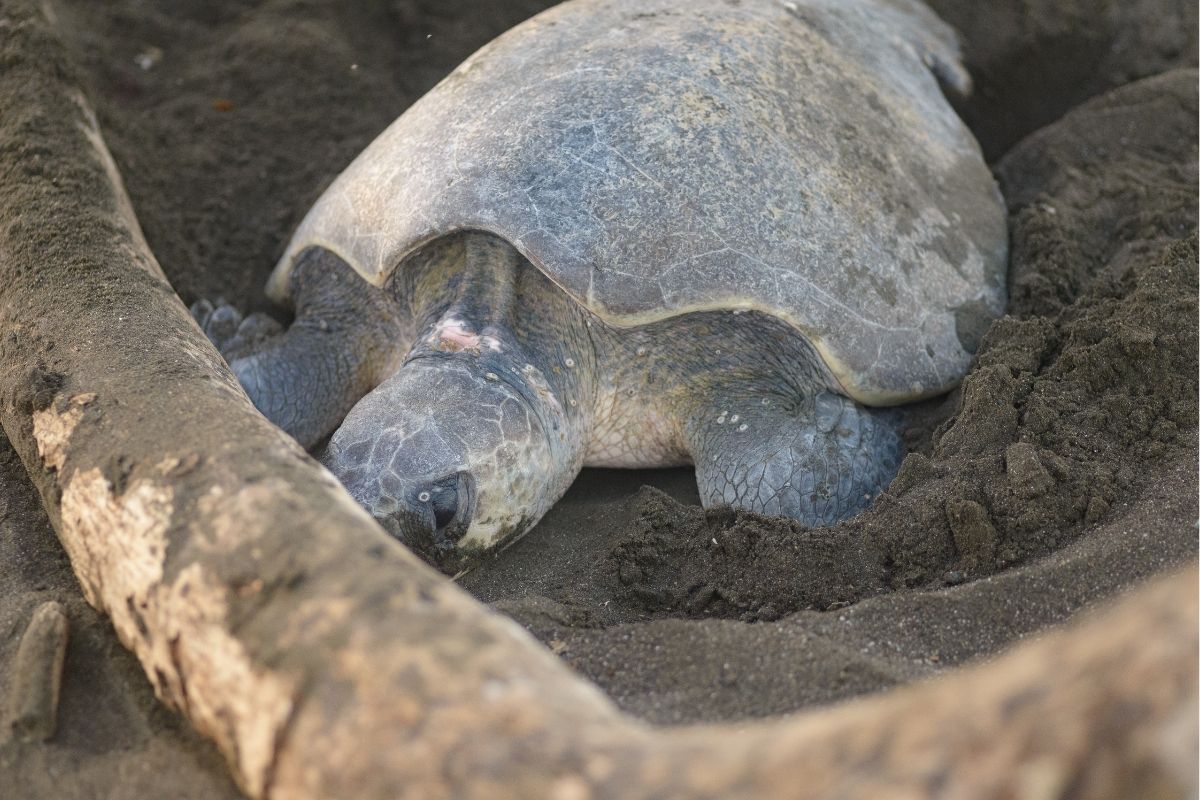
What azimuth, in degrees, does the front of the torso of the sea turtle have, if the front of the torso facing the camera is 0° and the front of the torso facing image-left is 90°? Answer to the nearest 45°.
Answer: approximately 45°

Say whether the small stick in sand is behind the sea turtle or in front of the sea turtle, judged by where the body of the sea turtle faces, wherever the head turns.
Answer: in front
